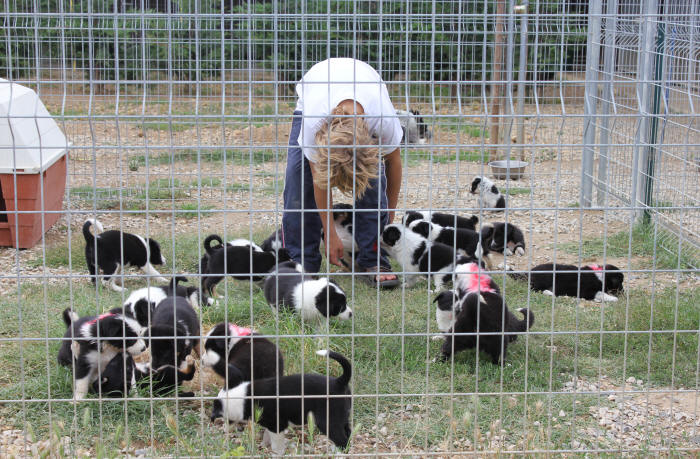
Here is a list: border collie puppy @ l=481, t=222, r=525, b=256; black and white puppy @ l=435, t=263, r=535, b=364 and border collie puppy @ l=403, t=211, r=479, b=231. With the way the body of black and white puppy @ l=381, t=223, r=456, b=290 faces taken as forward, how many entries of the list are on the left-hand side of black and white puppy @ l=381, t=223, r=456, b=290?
1

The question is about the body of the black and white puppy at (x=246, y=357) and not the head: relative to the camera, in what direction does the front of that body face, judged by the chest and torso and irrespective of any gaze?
to the viewer's left

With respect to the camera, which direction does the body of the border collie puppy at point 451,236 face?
to the viewer's left

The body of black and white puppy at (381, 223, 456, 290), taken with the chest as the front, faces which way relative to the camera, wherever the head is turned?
to the viewer's left

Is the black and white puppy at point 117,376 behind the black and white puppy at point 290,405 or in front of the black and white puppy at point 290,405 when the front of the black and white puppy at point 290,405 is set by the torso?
in front

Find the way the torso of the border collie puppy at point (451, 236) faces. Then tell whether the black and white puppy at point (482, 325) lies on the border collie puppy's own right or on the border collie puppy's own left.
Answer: on the border collie puppy's own left

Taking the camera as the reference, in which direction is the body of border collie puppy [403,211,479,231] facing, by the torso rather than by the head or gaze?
to the viewer's left

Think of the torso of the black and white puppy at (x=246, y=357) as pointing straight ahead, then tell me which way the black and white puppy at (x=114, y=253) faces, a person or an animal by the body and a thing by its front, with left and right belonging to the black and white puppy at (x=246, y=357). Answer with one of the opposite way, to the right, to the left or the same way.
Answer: the opposite way

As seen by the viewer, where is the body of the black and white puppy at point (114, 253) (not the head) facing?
to the viewer's right

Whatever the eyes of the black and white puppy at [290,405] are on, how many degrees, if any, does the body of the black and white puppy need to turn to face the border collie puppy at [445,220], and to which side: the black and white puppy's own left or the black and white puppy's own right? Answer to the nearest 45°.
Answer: approximately 90° to the black and white puppy's own right
